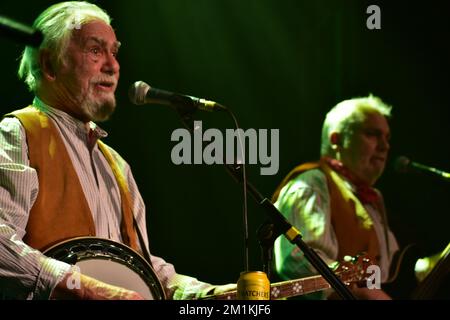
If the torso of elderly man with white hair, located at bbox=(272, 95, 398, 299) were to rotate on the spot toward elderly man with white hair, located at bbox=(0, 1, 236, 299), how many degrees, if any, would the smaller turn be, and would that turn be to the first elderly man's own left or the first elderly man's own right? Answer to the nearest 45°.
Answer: approximately 90° to the first elderly man's own right

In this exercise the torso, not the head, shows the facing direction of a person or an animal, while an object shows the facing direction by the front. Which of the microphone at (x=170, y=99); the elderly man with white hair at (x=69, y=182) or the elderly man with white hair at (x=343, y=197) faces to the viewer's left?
the microphone

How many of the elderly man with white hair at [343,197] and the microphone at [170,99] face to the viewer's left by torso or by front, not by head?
1

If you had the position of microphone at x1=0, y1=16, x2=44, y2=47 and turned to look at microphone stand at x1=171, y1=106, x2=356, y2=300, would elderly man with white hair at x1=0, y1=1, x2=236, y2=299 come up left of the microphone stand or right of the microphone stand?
left

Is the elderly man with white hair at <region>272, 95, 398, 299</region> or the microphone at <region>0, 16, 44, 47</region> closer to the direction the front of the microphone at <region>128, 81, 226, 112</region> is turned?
the microphone

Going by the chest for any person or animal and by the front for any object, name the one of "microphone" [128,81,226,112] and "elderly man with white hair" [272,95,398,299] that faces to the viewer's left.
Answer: the microphone

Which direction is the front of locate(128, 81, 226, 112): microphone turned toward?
to the viewer's left

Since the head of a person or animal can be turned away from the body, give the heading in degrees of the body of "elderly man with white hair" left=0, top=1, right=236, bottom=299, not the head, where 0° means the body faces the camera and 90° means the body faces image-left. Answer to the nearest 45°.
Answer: approximately 315°

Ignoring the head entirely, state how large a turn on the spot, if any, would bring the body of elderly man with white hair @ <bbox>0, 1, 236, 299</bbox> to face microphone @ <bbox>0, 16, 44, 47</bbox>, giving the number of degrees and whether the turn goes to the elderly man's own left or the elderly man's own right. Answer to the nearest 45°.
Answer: approximately 45° to the elderly man's own right
